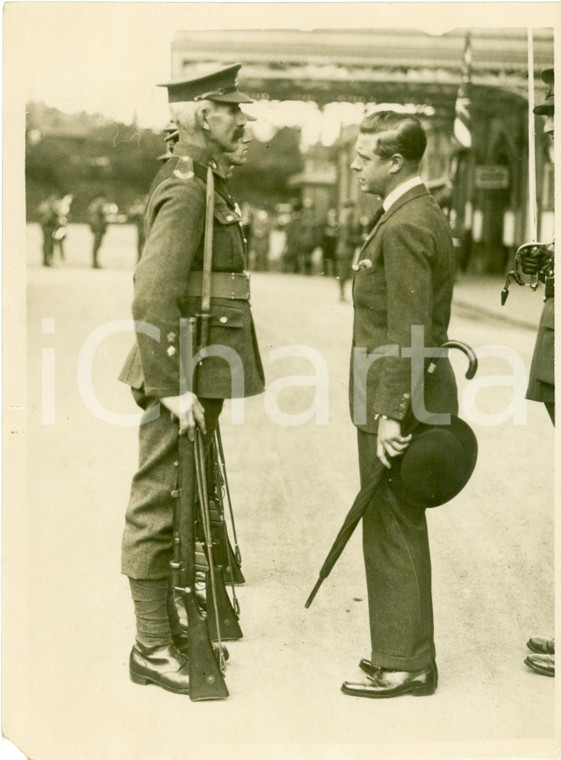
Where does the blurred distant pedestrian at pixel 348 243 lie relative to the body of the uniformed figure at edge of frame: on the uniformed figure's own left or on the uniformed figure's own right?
on the uniformed figure's own right

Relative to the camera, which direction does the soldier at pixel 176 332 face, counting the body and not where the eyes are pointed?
to the viewer's right

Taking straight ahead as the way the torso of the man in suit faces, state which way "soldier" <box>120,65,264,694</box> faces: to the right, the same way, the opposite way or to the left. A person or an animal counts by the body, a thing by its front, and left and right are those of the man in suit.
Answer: the opposite way

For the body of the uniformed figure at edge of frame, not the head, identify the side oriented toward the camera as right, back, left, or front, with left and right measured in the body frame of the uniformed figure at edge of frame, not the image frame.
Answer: left

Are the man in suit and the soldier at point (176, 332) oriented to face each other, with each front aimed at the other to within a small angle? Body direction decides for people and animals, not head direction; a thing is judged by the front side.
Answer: yes

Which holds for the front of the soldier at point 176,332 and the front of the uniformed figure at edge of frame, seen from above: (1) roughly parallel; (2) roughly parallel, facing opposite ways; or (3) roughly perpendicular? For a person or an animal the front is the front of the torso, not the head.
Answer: roughly parallel, facing opposite ways

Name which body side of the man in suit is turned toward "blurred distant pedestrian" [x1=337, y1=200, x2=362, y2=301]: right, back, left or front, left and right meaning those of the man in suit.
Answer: right

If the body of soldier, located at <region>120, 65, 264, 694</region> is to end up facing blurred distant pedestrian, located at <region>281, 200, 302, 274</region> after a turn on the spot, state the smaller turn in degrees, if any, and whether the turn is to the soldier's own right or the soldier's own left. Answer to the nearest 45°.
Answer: approximately 90° to the soldier's own left

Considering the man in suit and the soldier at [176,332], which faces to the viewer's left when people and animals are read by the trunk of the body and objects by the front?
the man in suit

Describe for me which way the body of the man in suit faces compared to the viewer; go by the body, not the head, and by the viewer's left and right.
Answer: facing to the left of the viewer

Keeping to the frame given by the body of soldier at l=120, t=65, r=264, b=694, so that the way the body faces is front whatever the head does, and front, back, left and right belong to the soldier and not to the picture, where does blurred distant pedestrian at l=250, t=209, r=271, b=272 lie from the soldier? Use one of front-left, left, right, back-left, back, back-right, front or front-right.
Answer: left

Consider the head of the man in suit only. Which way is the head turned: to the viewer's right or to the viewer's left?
to the viewer's left

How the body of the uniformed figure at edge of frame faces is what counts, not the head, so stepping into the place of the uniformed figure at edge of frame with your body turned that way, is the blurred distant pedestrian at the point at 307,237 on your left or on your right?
on your right
